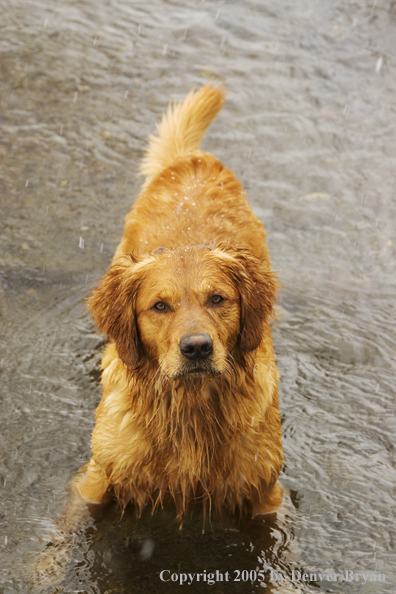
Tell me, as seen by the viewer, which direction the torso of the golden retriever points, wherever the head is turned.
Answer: toward the camera
